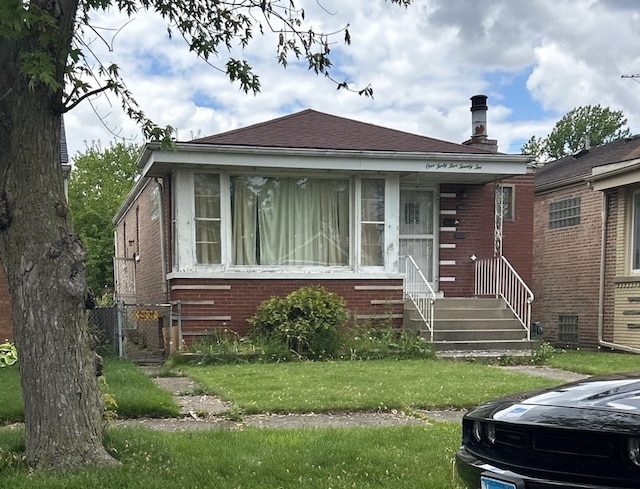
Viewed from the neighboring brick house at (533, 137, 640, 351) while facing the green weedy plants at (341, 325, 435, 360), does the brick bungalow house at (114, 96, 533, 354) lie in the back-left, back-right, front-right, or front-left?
front-right

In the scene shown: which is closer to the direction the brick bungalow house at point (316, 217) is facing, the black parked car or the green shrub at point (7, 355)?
the black parked car

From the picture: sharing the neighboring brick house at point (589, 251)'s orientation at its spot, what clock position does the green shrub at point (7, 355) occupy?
The green shrub is roughly at 3 o'clock from the neighboring brick house.

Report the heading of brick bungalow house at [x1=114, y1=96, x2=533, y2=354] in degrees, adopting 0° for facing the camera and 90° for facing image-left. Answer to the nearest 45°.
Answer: approximately 0°

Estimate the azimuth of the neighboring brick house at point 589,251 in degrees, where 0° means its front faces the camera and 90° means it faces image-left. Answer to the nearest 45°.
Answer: approximately 315°

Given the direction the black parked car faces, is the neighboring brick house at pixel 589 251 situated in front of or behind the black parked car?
behind

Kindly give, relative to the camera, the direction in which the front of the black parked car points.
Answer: facing the viewer and to the left of the viewer

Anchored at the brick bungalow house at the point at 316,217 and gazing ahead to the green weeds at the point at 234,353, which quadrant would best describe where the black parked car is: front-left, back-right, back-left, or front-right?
front-left

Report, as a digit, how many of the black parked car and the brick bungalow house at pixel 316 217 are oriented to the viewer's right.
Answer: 0

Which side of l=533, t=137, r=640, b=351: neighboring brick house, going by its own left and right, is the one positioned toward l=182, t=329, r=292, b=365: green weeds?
right

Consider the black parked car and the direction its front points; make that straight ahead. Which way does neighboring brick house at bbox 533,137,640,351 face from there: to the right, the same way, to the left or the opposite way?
to the left

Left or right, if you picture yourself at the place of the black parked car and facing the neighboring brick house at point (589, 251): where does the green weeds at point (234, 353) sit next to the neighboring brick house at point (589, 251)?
left

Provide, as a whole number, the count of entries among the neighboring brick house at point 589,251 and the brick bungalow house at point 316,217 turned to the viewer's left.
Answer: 0

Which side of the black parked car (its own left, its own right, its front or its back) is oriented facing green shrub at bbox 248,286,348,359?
right

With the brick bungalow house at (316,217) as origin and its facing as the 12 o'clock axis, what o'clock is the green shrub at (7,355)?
The green shrub is roughly at 2 o'clock from the brick bungalow house.
